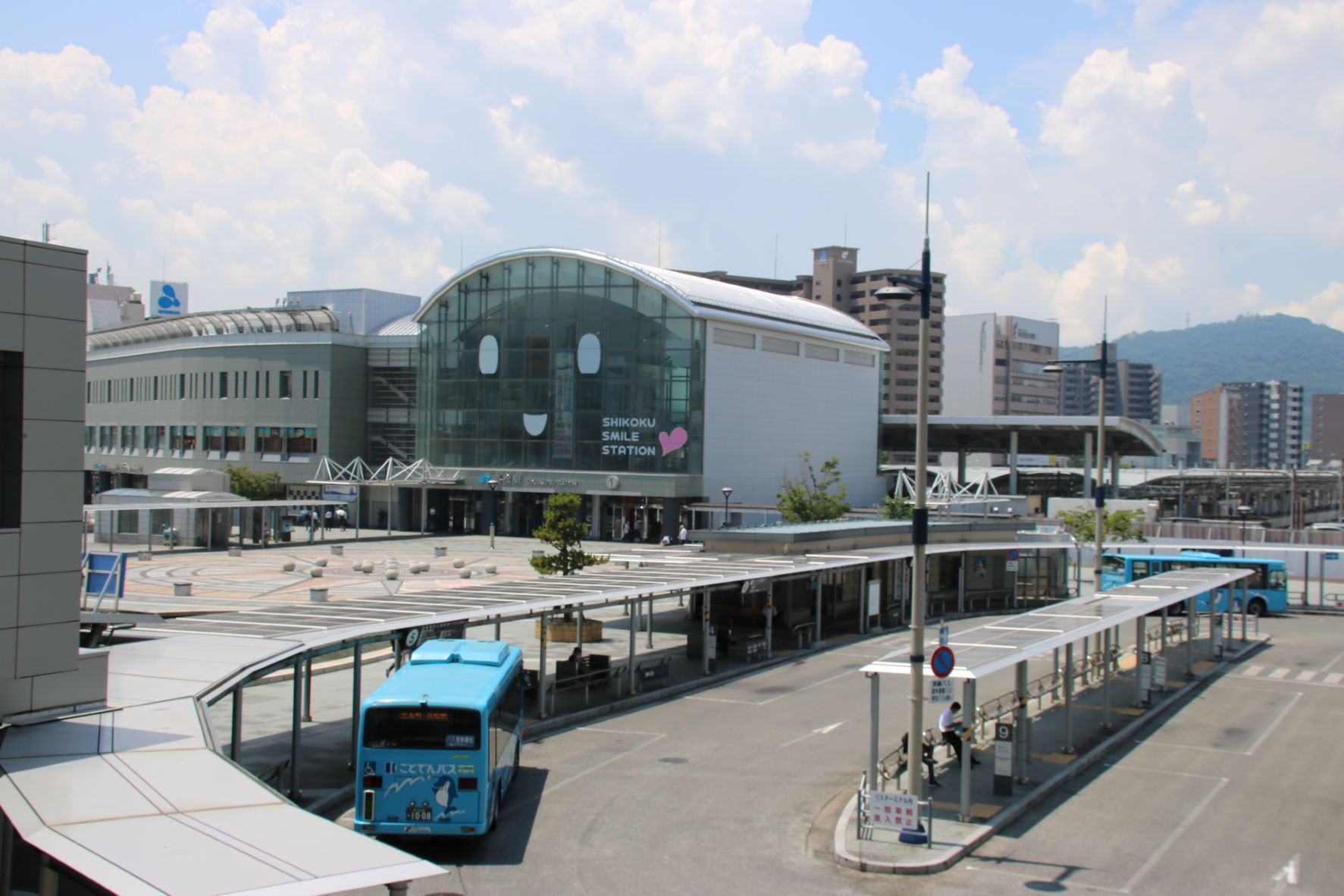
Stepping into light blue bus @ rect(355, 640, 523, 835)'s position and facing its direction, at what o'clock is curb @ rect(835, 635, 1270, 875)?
The curb is roughly at 3 o'clock from the light blue bus.

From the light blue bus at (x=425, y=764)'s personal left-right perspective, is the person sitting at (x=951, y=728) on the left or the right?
on its right

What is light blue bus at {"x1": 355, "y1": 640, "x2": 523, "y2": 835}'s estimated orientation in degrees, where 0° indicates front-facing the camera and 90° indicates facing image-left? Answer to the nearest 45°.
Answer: approximately 180°

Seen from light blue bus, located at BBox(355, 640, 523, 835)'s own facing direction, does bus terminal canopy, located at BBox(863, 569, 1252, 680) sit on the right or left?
on its right

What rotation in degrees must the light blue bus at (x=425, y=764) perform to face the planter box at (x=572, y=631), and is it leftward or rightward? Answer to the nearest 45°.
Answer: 0° — it already faces it
